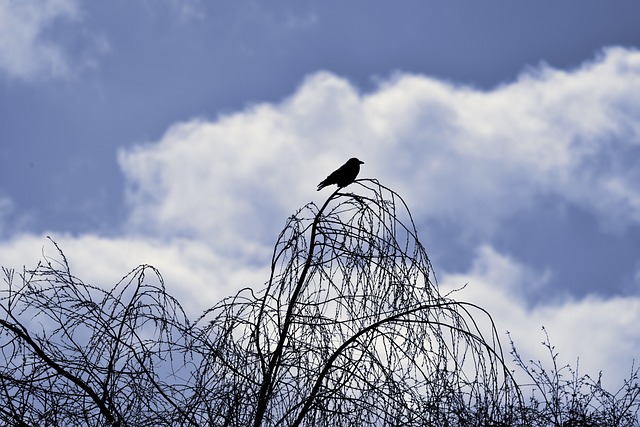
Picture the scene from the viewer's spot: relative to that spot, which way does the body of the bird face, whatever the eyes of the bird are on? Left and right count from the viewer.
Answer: facing to the right of the viewer
